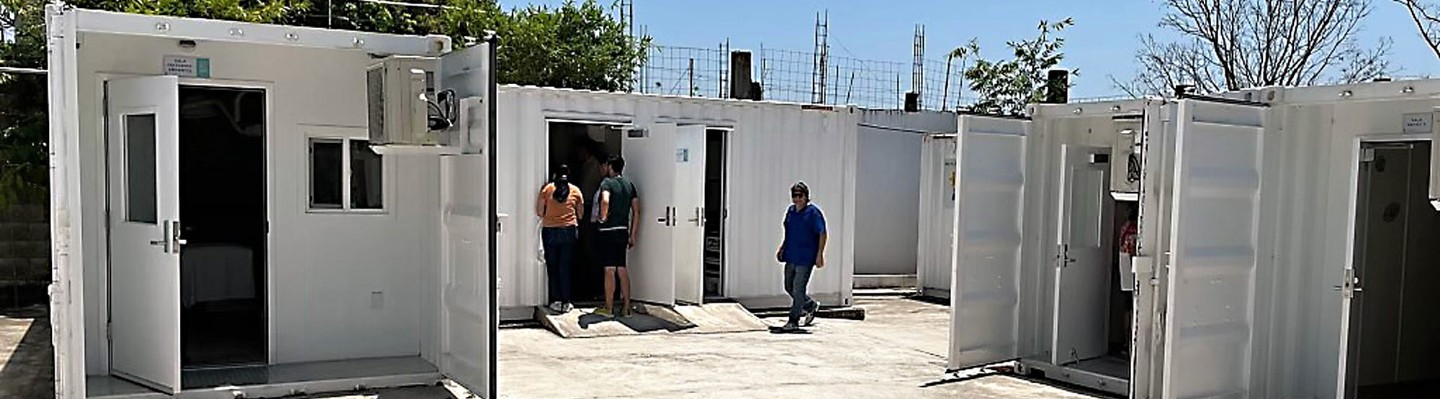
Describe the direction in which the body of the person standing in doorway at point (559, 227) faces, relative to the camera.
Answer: away from the camera

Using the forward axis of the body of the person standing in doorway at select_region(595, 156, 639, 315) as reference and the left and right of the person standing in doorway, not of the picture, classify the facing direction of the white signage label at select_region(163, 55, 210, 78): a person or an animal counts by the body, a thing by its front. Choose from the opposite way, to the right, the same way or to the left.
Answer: the opposite way

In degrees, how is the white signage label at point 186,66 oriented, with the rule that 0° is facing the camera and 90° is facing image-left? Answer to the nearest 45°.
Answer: approximately 0°

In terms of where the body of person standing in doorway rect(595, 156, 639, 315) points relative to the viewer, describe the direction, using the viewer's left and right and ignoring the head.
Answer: facing away from the viewer and to the left of the viewer
